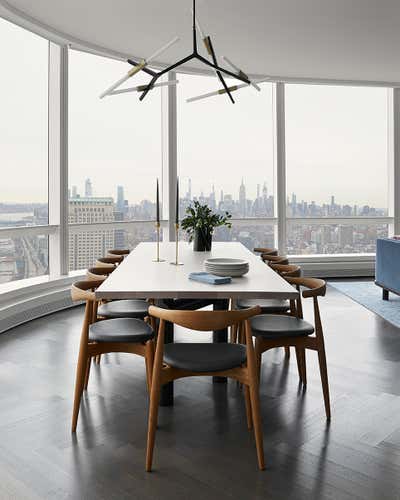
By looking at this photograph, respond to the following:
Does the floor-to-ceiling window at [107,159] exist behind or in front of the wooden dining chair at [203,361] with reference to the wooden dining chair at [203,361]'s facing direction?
in front

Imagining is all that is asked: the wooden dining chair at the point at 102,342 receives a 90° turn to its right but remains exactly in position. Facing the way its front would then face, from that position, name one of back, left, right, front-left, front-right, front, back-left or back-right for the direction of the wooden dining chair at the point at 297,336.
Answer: left

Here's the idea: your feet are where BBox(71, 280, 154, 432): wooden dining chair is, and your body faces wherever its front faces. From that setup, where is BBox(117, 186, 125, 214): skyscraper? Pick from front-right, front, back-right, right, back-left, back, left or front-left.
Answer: left

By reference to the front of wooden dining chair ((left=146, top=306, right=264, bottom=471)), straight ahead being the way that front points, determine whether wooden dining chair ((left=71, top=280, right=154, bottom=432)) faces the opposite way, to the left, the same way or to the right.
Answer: to the right

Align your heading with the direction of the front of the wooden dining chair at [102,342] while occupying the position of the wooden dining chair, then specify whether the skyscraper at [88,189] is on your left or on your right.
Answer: on your left

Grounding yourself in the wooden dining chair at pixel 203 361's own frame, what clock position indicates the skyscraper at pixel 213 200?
The skyscraper is roughly at 12 o'clock from the wooden dining chair.

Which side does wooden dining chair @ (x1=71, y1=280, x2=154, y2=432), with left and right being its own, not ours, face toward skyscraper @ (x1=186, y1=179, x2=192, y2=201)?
left

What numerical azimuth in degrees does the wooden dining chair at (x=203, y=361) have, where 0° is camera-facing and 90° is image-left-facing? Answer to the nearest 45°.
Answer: approximately 180°

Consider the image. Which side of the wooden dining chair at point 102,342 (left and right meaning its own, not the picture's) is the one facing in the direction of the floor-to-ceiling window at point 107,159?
left

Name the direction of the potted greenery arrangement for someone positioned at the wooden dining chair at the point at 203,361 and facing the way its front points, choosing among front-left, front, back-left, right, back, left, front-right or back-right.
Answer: front

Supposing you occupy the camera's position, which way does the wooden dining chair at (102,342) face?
facing to the right of the viewer

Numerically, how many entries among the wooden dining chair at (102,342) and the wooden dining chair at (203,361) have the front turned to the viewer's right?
1

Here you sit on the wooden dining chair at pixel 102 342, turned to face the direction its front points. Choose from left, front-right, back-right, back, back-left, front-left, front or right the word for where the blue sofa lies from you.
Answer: front-left

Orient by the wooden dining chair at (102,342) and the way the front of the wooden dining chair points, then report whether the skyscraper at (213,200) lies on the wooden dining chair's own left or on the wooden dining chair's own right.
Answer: on the wooden dining chair's own left
